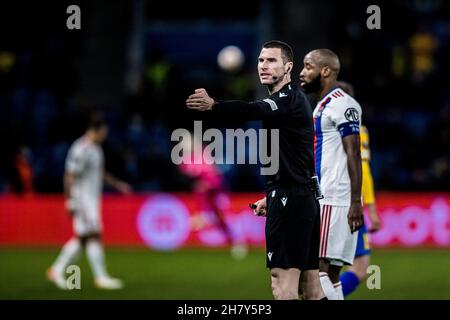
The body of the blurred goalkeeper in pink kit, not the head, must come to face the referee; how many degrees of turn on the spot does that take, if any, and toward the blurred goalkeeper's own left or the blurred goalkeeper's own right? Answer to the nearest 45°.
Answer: approximately 90° to the blurred goalkeeper's own left

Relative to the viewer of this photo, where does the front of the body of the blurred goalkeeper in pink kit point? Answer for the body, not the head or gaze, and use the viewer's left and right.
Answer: facing to the left of the viewer

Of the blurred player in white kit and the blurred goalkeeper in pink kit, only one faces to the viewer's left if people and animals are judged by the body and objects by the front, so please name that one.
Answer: the blurred goalkeeper in pink kit

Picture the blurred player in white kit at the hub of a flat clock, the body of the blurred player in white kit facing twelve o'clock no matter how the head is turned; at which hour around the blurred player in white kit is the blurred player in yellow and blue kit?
The blurred player in yellow and blue kit is roughly at 2 o'clock from the blurred player in white kit.

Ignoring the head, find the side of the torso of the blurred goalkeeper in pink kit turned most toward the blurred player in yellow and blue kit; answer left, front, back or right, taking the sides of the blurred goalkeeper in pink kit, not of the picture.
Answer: left

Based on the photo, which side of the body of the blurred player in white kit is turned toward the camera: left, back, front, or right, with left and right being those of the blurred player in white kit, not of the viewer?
right

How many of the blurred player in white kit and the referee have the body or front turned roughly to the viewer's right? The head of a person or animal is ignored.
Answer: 1

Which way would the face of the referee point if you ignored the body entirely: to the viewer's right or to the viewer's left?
to the viewer's left
